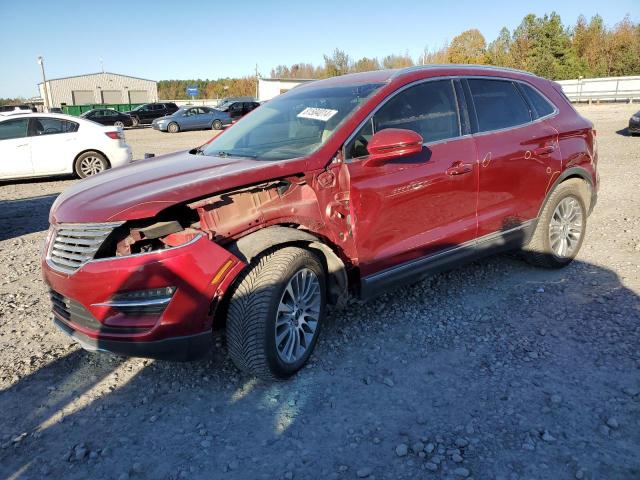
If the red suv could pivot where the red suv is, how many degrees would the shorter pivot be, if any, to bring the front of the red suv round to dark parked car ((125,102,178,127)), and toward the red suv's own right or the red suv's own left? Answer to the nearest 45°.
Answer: approximately 135° to the red suv's own right

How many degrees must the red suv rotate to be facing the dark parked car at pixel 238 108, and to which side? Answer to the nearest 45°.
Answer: approximately 135° to its right

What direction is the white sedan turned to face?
to the viewer's left

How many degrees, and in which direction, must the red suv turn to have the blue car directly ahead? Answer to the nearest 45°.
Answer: approximately 135° to its right

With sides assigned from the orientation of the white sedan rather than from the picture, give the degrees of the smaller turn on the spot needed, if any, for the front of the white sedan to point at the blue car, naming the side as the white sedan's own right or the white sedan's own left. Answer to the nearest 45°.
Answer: approximately 90° to the white sedan's own right

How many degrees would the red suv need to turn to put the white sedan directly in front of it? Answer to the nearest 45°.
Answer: approximately 90° to its right

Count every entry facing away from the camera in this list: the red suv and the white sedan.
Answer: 0

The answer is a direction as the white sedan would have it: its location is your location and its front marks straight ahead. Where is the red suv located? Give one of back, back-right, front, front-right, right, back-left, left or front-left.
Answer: left

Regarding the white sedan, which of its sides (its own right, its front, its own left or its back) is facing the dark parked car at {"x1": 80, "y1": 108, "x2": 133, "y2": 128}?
right

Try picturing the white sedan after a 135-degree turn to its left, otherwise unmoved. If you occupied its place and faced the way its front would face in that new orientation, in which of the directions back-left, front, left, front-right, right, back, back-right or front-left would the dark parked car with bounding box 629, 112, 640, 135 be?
front-left

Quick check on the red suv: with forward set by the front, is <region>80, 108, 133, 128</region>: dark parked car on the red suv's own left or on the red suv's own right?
on the red suv's own right

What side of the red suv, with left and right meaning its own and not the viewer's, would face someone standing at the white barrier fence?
back

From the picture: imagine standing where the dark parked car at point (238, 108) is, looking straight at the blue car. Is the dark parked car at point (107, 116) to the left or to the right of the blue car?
right

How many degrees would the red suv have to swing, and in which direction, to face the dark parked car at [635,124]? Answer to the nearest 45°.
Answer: approximately 180°
